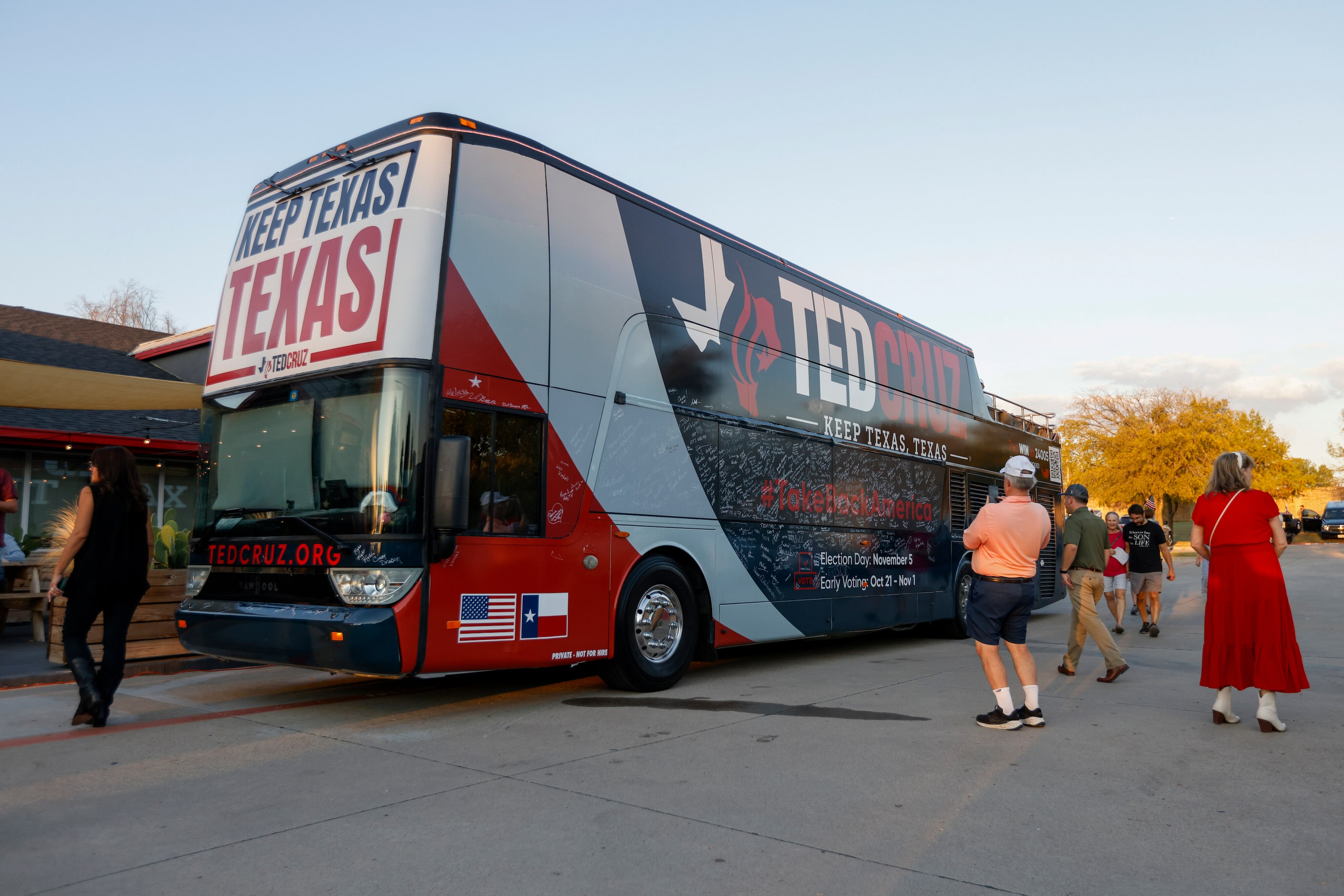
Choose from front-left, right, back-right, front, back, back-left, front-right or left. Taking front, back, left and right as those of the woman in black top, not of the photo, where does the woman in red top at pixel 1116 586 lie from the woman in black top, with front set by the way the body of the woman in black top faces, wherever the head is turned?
back-right

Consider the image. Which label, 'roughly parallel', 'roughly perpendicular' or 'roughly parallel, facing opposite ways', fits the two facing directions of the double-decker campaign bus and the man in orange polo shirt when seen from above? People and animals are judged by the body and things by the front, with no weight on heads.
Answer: roughly perpendicular

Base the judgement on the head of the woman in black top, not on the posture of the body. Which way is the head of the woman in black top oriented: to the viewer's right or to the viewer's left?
to the viewer's left

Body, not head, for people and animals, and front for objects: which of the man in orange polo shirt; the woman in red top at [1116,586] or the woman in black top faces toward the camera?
the woman in red top

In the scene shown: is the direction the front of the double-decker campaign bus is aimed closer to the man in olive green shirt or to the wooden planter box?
the wooden planter box

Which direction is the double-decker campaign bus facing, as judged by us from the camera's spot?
facing the viewer and to the left of the viewer

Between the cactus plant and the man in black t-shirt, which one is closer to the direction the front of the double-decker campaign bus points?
the cactus plant

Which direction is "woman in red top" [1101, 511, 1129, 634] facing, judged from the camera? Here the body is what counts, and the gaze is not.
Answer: toward the camera

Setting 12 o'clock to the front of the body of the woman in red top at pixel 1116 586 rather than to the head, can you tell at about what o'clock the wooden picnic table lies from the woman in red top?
The wooden picnic table is roughly at 2 o'clock from the woman in red top.

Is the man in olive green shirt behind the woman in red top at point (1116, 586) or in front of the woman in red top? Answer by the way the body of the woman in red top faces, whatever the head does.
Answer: in front

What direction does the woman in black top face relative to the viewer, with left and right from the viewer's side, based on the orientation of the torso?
facing away from the viewer and to the left of the viewer

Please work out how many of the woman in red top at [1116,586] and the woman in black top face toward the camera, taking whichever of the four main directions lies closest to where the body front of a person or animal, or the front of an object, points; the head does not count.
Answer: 1

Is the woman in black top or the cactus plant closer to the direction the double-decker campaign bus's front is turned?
the woman in black top

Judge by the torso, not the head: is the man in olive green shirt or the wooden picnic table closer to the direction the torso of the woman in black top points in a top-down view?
the wooden picnic table

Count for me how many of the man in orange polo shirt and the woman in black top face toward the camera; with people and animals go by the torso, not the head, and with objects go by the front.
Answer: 0

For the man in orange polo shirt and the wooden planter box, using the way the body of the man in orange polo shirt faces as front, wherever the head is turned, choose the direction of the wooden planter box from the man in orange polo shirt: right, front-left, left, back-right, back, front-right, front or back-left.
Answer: front-left
